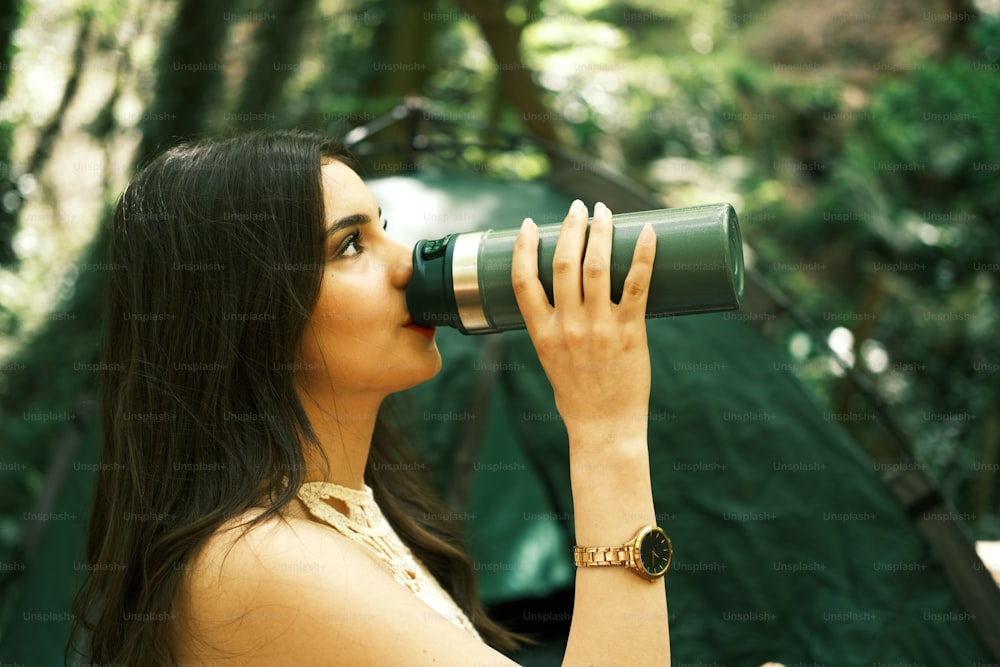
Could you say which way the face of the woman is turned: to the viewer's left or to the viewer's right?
to the viewer's right

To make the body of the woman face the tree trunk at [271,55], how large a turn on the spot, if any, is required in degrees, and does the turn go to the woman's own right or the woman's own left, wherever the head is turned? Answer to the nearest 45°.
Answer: approximately 90° to the woman's own left

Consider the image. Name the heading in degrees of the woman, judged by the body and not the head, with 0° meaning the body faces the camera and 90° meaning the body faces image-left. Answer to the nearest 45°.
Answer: approximately 270°
